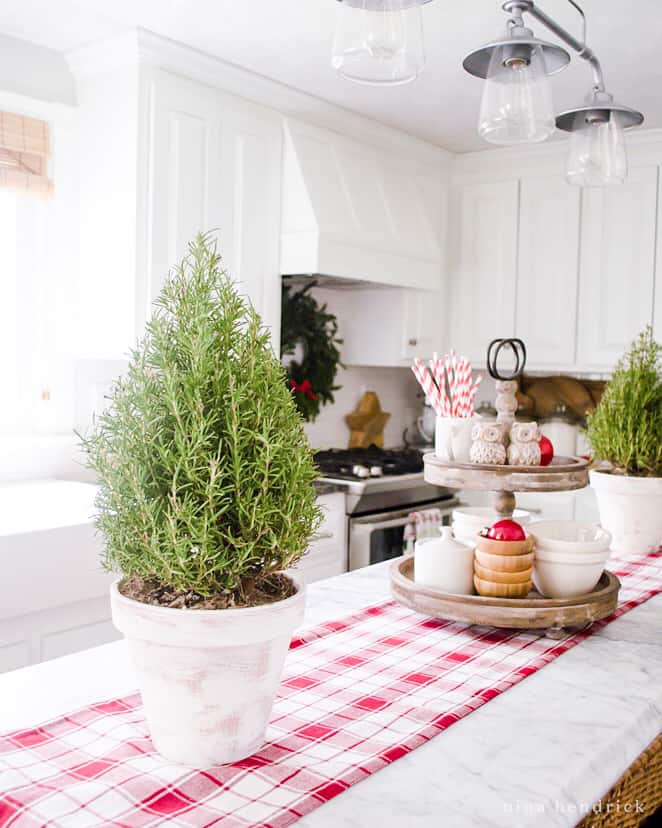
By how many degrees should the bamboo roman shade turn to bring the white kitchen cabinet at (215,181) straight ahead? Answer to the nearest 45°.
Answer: approximately 45° to its left

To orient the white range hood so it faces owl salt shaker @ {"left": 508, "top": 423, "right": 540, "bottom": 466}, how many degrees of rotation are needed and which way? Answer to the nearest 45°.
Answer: approximately 45° to its right

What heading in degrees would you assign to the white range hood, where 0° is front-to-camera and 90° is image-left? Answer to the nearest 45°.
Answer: approximately 315°

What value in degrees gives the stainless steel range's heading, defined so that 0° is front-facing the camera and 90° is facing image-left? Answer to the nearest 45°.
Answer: approximately 315°

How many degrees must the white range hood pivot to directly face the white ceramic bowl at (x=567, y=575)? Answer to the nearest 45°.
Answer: approximately 45° to its right

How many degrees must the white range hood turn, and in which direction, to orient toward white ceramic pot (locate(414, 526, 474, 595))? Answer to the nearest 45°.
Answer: approximately 45° to its right

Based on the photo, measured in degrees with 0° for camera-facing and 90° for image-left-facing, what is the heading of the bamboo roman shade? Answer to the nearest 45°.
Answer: approximately 315°

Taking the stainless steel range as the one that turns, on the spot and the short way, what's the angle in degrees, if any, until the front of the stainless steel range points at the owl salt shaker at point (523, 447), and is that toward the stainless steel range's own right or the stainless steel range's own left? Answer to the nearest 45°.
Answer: approximately 45° to the stainless steel range's own right
